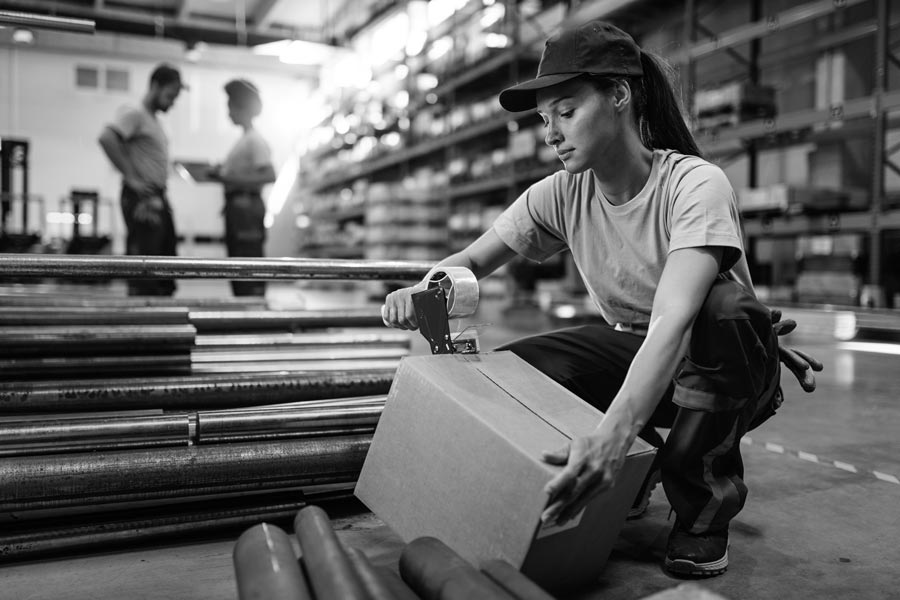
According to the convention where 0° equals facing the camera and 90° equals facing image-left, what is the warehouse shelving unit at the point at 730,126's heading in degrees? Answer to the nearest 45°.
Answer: approximately 45°

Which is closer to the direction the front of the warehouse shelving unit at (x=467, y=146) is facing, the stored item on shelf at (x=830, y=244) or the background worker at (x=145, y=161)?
the background worker

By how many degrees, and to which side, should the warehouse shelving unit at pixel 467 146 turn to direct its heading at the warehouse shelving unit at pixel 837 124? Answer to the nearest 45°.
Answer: approximately 90° to its left

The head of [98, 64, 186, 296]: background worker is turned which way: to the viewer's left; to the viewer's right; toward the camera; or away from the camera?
to the viewer's right

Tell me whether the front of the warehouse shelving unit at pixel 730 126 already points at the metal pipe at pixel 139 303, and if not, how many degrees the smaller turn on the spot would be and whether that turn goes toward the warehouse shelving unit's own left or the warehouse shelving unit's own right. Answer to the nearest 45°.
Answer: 0° — it already faces it

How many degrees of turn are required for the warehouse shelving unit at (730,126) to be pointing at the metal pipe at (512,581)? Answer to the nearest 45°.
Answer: approximately 45° to its left

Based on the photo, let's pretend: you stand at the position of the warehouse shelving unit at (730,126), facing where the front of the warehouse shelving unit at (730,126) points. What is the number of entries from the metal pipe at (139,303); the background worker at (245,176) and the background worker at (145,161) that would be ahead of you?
3

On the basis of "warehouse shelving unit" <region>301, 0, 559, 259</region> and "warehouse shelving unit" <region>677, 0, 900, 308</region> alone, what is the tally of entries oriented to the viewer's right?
0

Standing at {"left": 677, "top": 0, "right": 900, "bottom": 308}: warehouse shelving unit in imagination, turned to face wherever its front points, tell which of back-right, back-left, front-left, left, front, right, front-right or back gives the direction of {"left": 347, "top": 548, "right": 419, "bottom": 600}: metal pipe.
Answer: front-left

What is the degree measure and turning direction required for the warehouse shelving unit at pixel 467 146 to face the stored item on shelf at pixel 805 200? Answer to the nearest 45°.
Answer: approximately 90° to its left

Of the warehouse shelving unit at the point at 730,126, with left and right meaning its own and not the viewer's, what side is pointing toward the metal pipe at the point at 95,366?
front

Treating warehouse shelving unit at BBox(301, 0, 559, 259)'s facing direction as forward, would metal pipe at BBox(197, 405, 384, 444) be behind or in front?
in front
